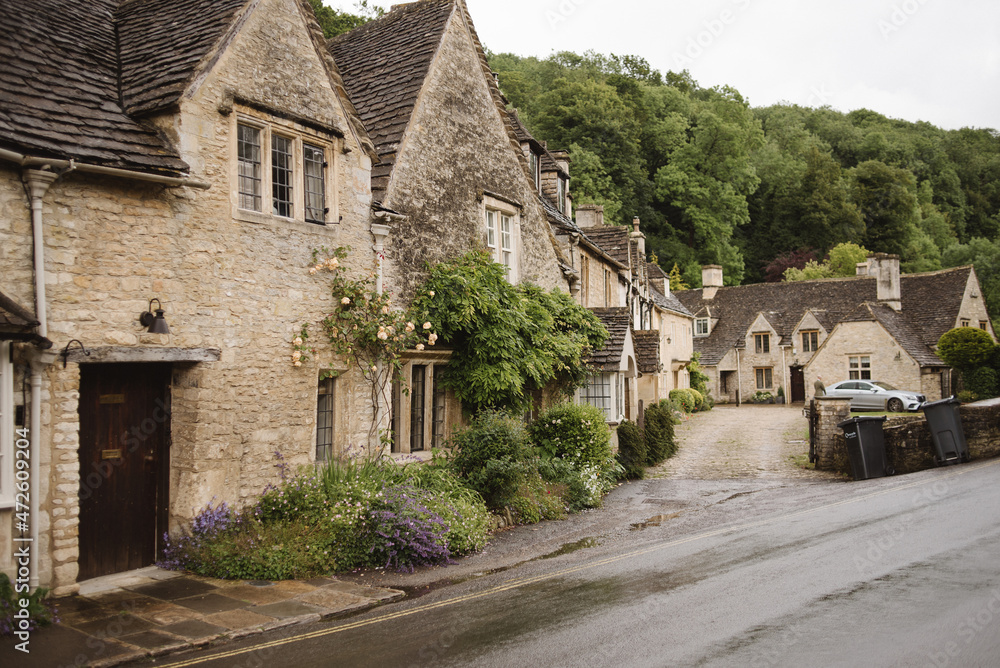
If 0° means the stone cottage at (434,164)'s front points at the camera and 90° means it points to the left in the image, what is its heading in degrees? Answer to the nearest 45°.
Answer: approximately 315°

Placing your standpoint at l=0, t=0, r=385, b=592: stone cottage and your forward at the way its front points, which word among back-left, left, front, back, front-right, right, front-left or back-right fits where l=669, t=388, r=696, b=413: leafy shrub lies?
left

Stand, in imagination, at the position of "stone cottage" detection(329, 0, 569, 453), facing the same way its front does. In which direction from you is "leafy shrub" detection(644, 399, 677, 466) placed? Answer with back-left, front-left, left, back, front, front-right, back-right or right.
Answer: left

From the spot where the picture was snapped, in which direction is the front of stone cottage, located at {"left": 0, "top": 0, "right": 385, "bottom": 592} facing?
facing the viewer and to the right of the viewer

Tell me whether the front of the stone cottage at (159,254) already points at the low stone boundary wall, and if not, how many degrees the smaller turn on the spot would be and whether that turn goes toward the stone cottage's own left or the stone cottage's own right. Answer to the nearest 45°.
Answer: approximately 45° to the stone cottage's own left

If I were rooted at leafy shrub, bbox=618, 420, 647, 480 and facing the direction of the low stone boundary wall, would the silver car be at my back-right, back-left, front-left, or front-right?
front-left

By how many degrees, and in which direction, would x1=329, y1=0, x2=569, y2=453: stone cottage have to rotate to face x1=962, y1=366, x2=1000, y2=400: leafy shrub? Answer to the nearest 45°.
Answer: approximately 90° to its left

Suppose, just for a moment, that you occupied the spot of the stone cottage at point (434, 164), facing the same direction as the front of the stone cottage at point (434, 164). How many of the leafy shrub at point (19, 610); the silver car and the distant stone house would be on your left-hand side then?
2

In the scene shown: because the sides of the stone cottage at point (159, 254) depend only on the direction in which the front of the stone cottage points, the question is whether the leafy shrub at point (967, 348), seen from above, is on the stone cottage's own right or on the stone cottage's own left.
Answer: on the stone cottage's own left

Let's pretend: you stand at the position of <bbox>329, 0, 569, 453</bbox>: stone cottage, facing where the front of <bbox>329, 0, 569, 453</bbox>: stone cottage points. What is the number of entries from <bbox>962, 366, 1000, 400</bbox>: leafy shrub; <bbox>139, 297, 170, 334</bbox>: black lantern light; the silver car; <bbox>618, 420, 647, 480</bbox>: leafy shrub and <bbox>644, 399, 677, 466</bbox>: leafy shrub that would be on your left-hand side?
4

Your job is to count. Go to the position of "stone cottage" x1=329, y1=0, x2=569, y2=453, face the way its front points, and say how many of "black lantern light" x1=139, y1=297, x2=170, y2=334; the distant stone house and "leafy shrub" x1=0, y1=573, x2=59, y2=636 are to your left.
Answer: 1

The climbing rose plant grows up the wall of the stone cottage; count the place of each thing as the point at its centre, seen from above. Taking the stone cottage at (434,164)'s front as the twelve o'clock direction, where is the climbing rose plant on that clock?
The climbing rose plant is roughly at 2 o'clock from the stone cottage.

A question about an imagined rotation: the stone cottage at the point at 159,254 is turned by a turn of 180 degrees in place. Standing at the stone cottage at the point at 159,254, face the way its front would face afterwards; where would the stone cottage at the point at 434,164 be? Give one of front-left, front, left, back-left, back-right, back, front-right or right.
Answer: right

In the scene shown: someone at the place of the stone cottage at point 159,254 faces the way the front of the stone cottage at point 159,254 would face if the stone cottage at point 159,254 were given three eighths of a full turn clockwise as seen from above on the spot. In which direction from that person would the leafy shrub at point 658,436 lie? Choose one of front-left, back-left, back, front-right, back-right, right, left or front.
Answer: back-right
